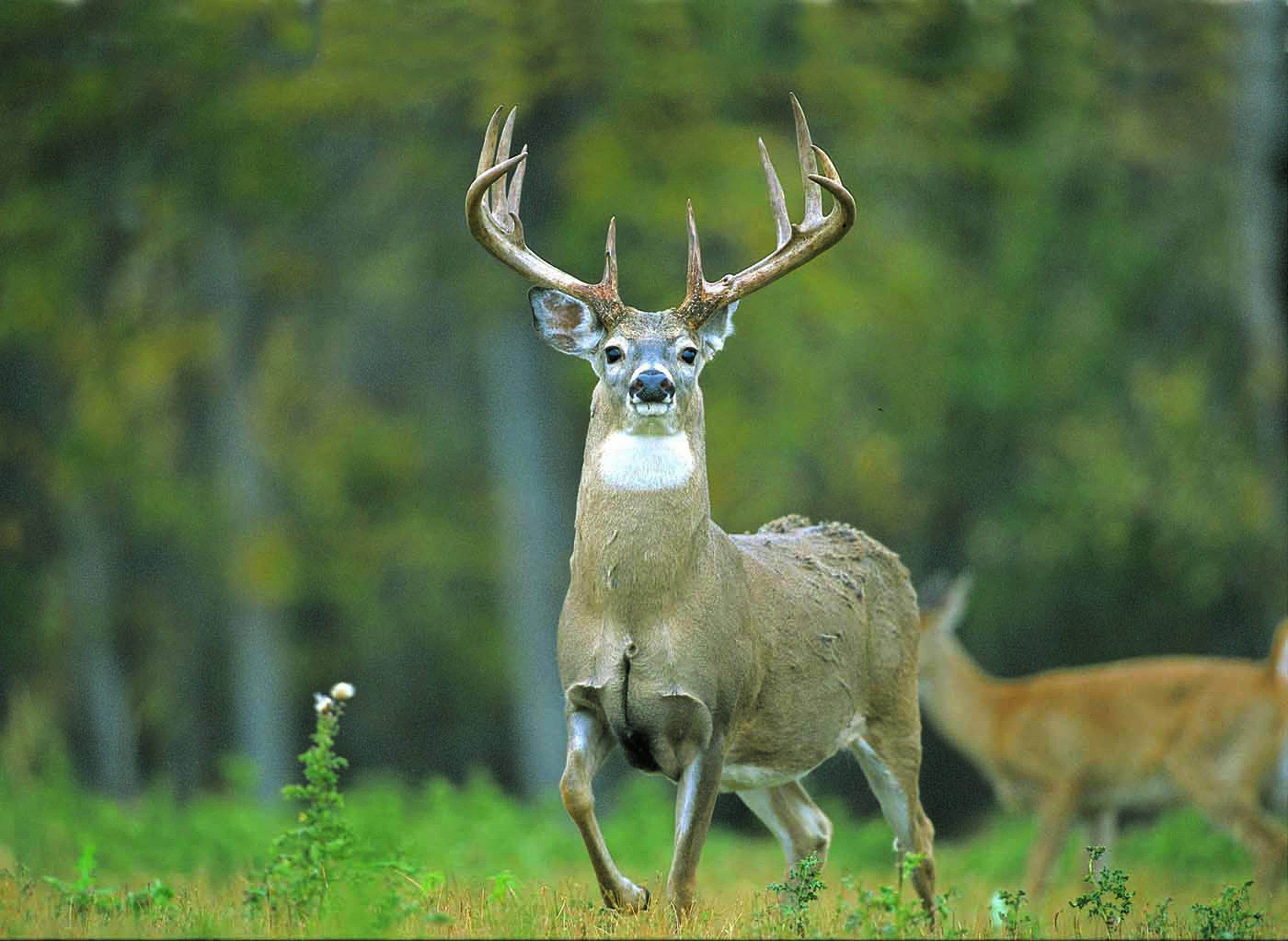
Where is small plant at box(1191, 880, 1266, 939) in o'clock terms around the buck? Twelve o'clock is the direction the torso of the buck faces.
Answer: The small plant is roughly at 8 o'clock from the buck.

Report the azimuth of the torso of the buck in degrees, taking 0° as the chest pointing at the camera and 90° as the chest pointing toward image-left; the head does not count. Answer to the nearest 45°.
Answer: approximately 45°

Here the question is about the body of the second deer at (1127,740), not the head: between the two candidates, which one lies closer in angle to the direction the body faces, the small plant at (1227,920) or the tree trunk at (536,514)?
the tree trunk

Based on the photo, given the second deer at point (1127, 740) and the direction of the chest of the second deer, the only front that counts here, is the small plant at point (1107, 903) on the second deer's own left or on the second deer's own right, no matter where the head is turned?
on the second deer's own left

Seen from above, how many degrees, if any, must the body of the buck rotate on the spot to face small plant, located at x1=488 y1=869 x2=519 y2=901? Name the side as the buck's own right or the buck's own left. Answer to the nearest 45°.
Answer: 0° — it already faces it

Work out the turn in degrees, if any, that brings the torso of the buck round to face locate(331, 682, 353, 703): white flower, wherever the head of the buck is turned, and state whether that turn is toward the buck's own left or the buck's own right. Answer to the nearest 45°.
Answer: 0° — it already faces it

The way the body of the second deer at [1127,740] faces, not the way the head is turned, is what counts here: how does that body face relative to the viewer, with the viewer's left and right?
facing to the left of the viewer

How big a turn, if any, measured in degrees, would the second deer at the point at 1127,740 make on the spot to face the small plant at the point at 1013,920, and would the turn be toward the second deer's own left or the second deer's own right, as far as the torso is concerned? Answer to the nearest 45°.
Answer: approximately 90° to the second deer's own left

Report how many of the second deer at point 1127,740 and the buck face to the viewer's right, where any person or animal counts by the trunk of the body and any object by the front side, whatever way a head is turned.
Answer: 0

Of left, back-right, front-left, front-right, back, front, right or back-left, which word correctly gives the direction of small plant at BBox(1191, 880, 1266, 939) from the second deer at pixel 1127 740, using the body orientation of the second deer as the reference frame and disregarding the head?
left

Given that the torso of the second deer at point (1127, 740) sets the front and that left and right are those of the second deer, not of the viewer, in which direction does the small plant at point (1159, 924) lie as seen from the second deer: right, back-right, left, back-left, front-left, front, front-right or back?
left
